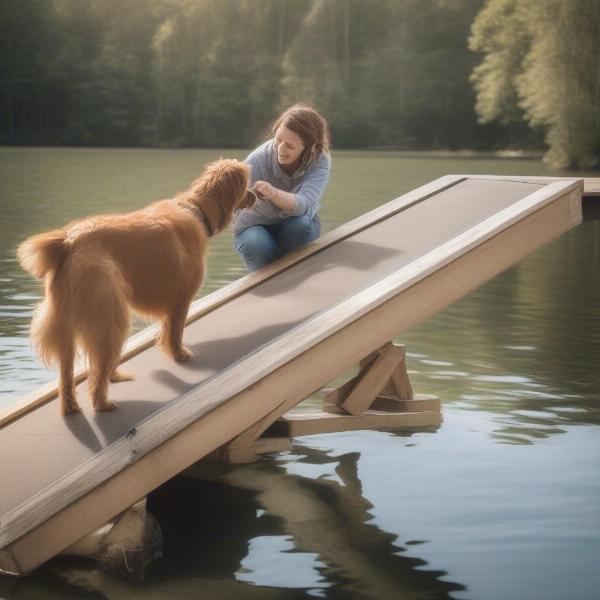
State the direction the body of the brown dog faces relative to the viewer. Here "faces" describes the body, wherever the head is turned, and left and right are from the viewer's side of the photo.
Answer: facing away from the viewer and to the right of the viewer

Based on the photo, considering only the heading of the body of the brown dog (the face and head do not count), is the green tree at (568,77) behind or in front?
in front

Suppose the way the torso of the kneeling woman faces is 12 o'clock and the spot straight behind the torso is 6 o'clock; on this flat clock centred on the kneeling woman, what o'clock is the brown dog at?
The brown dog is roughly at 11 o'clock from the kneeling woman.

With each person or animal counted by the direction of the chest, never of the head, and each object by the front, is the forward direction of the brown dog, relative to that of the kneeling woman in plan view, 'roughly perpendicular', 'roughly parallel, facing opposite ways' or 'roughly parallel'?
roughly parallel, facing opposite ways

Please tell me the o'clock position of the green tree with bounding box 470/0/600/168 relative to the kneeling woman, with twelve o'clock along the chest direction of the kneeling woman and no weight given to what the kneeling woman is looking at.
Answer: The green tree is roughly at 5 o'clock from the kneeling woman.

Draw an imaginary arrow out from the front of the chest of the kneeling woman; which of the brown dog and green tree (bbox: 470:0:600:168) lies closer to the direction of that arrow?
the brown dog
